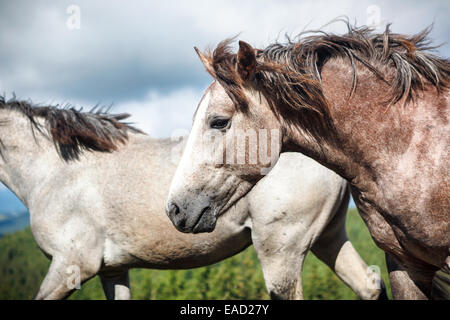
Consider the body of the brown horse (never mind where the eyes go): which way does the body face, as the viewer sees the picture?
to the viewer's left
